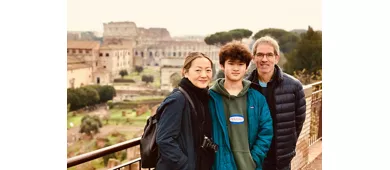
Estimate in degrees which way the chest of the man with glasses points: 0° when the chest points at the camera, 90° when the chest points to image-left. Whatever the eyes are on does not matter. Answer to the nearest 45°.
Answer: approximately 45°

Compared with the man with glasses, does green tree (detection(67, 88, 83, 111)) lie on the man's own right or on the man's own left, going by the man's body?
on the man's own right

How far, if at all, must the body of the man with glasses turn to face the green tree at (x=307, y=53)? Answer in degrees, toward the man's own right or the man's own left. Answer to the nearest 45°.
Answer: approximately 135° to the man's own right

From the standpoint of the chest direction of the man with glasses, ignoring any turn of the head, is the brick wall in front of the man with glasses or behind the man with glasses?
behind
